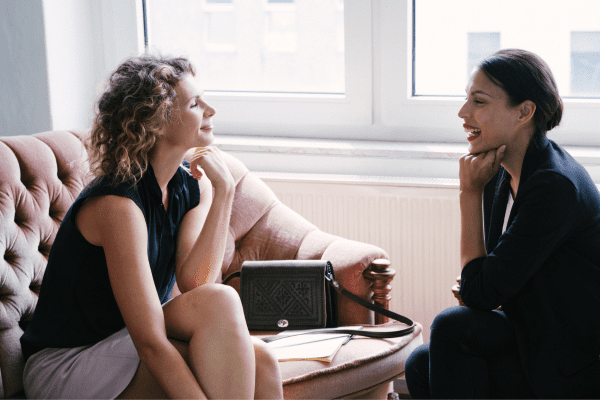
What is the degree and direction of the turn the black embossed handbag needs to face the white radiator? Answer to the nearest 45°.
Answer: approximately 135° to its left

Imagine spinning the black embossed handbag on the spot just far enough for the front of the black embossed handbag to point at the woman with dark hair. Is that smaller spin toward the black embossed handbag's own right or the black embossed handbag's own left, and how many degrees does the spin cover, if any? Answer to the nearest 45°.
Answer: approximately 45° to the black embossed handbag's own left

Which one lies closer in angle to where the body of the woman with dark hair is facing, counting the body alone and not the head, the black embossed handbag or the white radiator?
the black embossed handbag

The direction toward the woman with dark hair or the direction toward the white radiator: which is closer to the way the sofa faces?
the woman with dark hair

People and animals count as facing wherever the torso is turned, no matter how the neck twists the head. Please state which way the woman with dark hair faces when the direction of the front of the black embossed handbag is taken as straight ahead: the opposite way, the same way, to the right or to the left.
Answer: to the right

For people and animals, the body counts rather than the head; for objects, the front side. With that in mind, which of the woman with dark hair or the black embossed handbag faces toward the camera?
the black embossed handbag

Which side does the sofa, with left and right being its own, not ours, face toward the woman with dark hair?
front

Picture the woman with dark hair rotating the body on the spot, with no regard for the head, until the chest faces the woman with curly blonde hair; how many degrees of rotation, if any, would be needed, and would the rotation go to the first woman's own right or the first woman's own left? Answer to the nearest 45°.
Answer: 0° — they already face them

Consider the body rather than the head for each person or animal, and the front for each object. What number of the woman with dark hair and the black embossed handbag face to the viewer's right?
0

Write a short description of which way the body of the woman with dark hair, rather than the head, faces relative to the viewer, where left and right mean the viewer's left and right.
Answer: facing to the left of the viewer

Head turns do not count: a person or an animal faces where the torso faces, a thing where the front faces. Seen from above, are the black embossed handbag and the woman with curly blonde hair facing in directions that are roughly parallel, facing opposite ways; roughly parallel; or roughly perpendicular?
roughly perpendicular

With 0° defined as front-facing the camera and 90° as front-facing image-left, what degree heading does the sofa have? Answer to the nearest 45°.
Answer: approximately 315°

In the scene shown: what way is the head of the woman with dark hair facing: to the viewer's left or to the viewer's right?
to the viewer's left

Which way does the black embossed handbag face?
toward the camera

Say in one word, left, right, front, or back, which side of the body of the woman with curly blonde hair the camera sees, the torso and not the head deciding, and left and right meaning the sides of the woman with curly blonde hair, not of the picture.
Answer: right

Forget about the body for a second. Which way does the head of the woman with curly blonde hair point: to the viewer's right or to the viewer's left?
to the viewer's right
